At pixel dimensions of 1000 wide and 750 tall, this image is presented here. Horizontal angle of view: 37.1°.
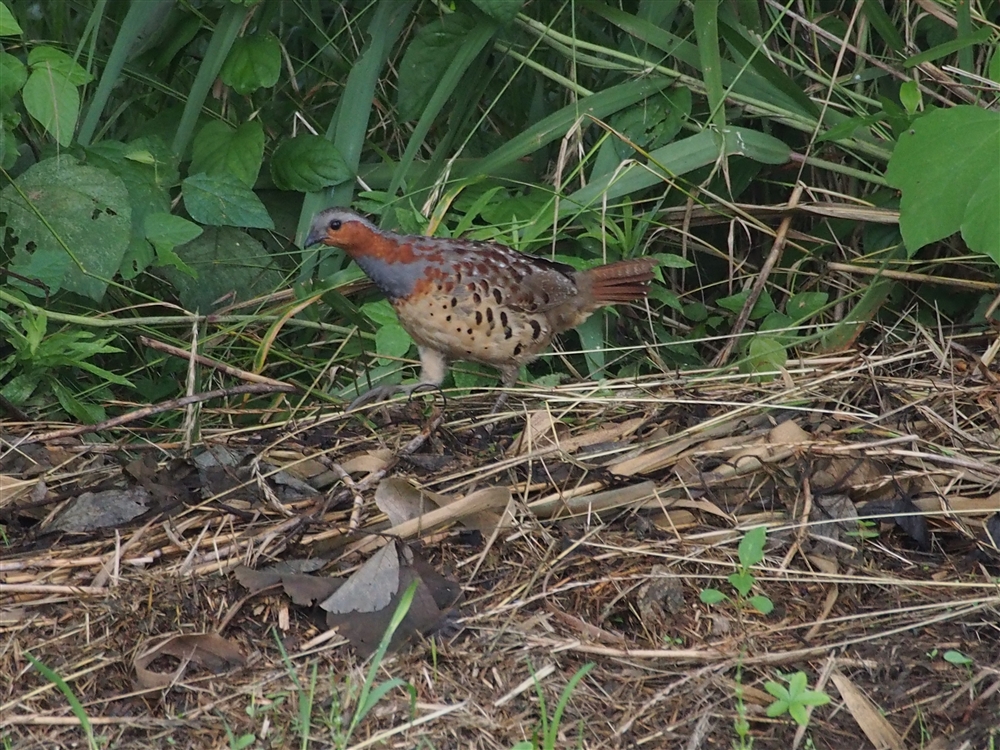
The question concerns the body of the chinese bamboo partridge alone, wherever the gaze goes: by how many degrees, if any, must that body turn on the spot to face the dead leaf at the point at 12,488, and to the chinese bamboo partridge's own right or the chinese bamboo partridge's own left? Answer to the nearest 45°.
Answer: approximately 45° to the chinese bamboo partridge's own left

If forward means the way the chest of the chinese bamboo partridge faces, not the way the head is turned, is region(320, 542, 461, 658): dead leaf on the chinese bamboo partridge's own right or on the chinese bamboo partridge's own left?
on the chinese bamboo partridge's own left

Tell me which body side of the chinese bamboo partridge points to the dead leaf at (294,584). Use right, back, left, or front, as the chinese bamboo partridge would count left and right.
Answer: left

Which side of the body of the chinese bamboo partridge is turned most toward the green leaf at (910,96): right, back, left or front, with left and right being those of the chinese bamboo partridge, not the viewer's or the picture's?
back

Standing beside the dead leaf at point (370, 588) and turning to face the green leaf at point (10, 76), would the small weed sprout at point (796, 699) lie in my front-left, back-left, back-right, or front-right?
back-right

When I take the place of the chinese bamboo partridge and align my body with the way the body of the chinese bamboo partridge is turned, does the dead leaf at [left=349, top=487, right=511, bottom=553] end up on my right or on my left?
on my left

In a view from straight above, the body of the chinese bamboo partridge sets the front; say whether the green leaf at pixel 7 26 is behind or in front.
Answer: in front

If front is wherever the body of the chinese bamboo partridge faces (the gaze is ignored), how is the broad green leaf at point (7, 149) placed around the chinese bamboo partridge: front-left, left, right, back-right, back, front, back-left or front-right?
front

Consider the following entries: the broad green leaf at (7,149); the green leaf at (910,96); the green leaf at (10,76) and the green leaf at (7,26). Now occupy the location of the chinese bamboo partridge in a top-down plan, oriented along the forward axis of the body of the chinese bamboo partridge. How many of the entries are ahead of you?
3

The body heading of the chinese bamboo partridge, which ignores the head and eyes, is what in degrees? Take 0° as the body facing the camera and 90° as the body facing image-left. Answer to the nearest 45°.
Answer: approximately 90°

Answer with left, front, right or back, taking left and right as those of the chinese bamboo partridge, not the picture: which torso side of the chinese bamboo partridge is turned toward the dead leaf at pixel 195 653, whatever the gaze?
left

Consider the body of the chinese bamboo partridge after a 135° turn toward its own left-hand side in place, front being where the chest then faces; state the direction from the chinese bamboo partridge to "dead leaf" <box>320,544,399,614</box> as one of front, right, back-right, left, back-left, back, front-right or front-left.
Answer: front-right

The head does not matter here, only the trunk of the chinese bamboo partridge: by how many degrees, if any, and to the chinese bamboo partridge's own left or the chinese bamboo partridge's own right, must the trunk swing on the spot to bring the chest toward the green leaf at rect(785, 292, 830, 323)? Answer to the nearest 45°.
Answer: approximately 180°

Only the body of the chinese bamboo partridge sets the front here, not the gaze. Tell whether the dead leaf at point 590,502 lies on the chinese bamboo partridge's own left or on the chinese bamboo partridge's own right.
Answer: on the chinese bamboo partridge's own left
